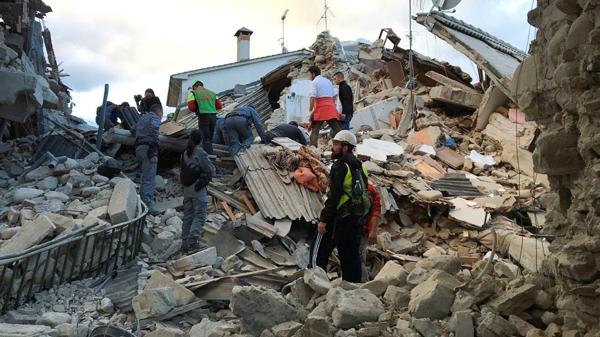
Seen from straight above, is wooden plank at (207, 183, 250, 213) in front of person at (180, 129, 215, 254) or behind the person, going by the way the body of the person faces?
in front

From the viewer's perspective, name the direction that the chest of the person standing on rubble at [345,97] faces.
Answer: to the viewer's left

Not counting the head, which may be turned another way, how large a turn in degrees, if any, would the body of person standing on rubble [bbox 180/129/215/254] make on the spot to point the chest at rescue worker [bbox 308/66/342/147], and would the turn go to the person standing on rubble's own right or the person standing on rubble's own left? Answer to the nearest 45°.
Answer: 0° — they already face them

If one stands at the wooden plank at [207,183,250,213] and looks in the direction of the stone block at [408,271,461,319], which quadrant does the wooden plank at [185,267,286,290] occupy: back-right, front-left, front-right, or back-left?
front-right

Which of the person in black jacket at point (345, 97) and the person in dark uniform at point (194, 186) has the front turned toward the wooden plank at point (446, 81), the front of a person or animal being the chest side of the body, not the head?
the person in dark uniform at point (194, 186)

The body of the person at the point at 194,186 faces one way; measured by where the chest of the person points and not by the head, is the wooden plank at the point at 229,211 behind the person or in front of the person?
in front

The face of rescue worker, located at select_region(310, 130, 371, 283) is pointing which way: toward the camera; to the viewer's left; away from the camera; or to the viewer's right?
to the viewer's left

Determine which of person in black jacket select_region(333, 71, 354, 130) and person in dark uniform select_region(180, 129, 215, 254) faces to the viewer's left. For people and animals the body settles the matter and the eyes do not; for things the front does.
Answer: person in black jacket select_region(333, 71, 354, 130)

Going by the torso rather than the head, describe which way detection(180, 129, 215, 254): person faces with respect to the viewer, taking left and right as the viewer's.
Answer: facing away from the viewer and to the right of the viewer

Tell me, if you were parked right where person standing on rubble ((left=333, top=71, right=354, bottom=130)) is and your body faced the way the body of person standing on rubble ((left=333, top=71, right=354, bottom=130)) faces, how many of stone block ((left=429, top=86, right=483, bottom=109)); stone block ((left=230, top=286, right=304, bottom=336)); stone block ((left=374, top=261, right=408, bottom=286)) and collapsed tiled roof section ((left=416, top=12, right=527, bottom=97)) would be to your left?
2

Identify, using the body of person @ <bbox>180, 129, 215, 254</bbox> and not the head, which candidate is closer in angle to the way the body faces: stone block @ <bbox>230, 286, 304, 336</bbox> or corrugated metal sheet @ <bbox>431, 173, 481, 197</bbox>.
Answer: the corrugated metal sheet
